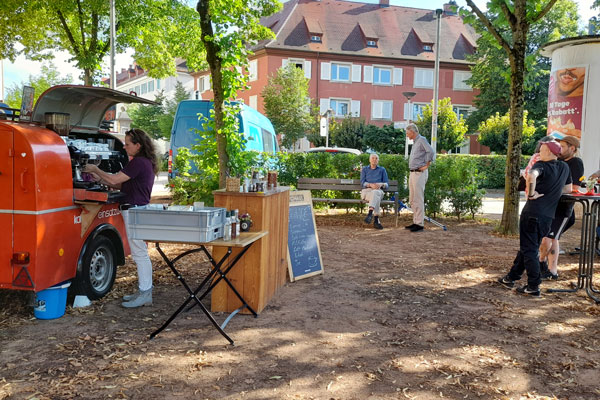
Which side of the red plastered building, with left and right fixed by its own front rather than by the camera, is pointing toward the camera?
front

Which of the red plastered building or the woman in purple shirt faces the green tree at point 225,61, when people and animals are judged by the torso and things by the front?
the red plastered building

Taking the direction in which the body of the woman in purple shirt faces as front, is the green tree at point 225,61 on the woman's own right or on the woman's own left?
on the woman's own right

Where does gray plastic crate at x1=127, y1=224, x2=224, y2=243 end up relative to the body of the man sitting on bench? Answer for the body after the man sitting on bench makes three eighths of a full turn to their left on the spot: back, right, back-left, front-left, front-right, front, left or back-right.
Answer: back-right

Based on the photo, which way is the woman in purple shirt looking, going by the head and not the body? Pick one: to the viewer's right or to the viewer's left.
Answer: to the viewer's left

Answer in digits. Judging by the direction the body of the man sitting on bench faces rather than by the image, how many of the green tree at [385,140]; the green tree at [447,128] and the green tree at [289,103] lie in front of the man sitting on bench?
0

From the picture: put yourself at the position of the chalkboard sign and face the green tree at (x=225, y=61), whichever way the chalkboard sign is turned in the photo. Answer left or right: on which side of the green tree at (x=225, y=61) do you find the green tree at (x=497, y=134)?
right

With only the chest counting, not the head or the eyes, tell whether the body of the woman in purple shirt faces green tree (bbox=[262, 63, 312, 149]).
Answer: no

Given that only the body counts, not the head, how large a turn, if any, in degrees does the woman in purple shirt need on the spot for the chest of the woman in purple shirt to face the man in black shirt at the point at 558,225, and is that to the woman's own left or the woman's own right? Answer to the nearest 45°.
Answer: approximately 180°

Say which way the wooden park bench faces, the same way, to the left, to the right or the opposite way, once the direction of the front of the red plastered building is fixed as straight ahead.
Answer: the same way

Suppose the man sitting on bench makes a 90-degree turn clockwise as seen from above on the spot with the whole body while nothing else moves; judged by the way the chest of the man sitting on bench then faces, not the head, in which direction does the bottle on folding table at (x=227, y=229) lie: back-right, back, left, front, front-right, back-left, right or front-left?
left

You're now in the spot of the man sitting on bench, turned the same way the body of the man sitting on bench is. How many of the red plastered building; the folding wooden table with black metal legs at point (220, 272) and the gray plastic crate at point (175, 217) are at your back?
1

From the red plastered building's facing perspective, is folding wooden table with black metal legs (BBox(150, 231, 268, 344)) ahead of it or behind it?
ahead

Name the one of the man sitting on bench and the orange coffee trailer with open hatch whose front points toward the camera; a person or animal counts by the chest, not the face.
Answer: the man sitting on bench

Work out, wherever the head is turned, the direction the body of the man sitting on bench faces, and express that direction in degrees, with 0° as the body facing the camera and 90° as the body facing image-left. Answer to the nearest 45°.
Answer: approximately 0°

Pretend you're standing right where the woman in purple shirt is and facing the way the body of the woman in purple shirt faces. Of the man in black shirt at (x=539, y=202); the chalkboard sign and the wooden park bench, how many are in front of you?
0

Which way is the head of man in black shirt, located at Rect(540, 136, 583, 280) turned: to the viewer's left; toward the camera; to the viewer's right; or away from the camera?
to the viewer's left

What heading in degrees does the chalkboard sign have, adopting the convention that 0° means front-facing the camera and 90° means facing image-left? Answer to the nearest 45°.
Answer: approximately 315°

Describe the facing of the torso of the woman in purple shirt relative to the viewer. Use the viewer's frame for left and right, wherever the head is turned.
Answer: facing to the left of the viewer
